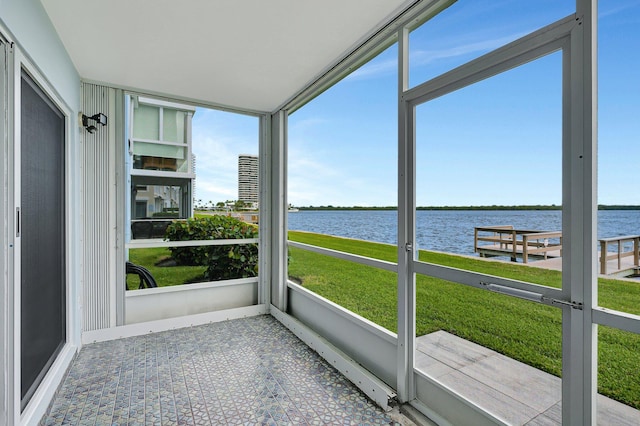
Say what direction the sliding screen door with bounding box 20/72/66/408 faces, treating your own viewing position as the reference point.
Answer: facing to the right of the viewer

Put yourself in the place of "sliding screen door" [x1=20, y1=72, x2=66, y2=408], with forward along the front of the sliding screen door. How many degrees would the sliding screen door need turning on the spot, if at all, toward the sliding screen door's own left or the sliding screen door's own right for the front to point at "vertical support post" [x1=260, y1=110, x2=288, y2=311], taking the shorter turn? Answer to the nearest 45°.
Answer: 0° — it already faces it

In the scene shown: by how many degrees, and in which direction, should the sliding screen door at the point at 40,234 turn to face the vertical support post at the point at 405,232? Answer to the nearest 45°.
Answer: approximately 45° to its right

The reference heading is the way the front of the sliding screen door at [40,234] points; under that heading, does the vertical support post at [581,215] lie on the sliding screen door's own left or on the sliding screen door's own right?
on the sliding screen door's own right
